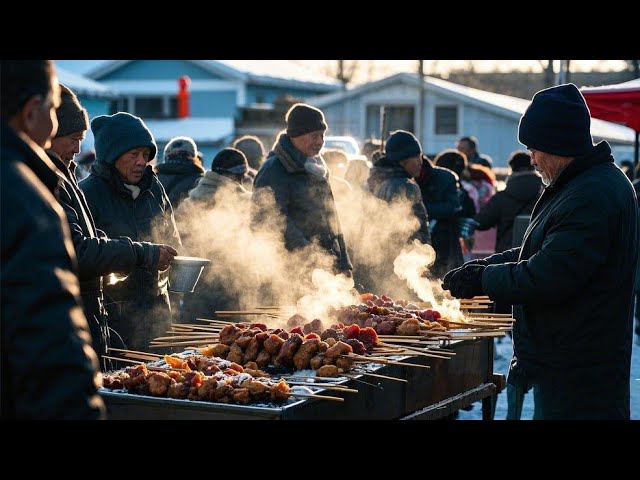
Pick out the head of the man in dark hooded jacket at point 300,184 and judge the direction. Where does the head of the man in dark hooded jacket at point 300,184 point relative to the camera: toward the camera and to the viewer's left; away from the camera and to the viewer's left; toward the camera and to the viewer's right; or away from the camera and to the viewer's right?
toward the camera and to the viewer's right

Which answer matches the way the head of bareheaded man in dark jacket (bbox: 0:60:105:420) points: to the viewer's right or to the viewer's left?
to the viewer's right

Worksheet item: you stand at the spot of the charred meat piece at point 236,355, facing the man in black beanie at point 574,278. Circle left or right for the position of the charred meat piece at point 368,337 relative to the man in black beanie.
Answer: left

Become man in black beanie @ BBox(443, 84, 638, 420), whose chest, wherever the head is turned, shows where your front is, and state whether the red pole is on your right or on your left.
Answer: on your right

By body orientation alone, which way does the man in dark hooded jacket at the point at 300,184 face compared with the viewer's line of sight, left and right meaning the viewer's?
facing the viewer and to the right of the viewer

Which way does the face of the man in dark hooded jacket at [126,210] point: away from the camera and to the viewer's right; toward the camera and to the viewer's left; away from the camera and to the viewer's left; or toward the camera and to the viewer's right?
toward the camera and to the viewer's right

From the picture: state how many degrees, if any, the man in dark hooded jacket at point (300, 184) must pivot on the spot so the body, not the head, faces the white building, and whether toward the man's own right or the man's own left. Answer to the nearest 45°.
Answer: approximately 135° to the man's own left

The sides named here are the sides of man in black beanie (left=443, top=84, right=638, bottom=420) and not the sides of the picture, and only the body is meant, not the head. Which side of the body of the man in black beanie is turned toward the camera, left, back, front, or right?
left

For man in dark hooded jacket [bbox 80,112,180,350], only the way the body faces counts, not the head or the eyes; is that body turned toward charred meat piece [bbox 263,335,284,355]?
yes

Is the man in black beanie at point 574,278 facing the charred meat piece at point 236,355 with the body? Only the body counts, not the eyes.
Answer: yes

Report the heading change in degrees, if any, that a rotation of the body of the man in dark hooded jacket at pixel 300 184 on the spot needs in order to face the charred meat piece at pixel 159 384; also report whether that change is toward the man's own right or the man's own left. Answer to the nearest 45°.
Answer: approximately 45° to the man's own right

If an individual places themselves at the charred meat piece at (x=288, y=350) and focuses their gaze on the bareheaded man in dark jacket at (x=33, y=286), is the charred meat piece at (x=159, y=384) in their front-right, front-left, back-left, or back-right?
front-right

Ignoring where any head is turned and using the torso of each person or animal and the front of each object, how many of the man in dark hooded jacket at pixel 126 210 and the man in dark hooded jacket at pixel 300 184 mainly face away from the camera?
0
